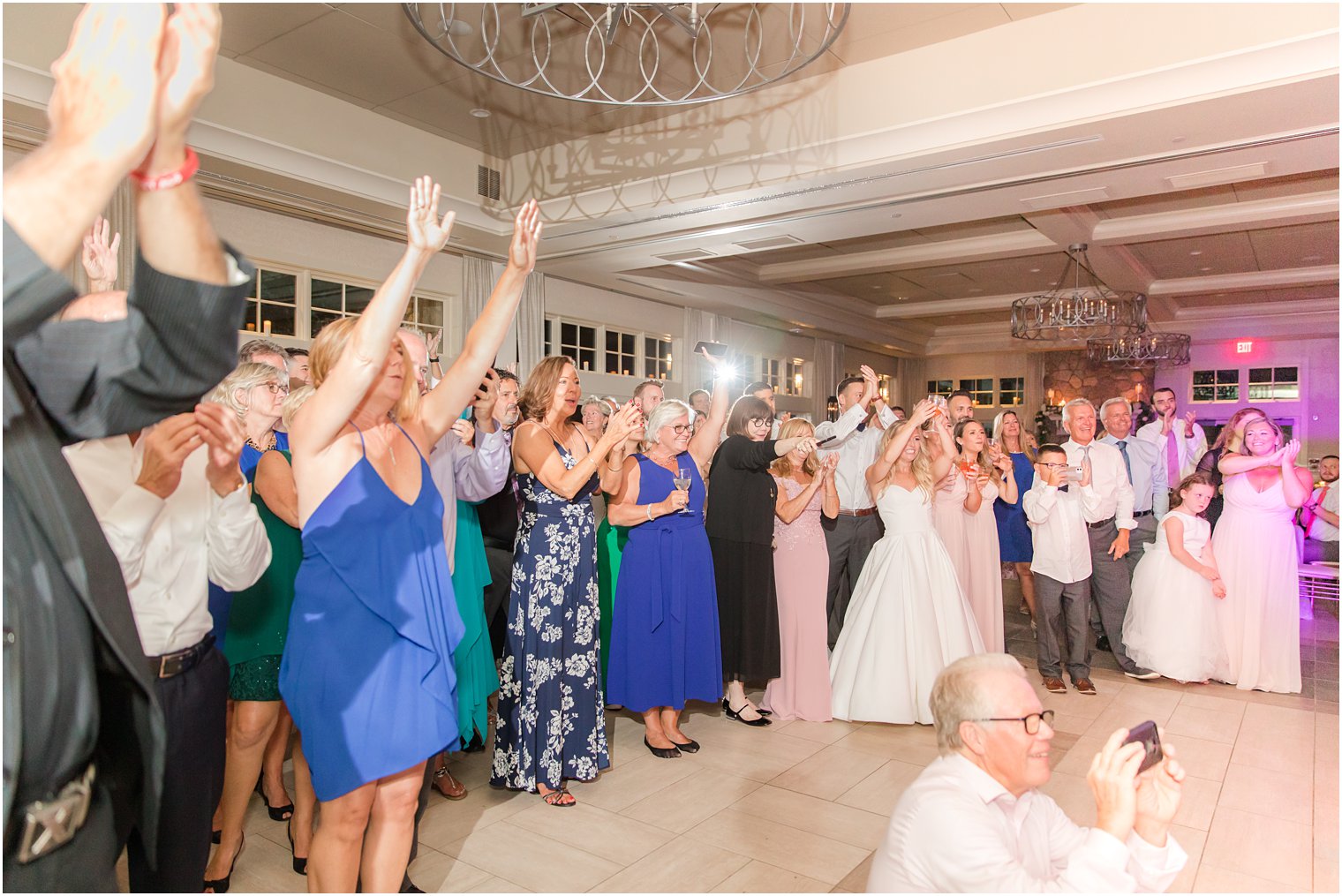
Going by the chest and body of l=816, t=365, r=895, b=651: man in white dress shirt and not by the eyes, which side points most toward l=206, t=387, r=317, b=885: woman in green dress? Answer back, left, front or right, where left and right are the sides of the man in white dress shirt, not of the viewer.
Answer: right

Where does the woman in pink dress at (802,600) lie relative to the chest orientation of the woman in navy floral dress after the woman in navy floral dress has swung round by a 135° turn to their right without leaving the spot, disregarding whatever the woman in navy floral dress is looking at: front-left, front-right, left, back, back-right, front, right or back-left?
back-right

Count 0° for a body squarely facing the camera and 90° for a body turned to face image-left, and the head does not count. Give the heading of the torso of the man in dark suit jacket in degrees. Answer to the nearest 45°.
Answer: approximately 315°

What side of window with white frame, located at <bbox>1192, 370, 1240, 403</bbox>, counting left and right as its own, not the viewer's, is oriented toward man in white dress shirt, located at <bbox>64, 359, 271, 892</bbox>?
front

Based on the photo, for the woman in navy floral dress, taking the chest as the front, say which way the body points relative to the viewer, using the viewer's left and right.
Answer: facing the viewer and to the right of the viewer

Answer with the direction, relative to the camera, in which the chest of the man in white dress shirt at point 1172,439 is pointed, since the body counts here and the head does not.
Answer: toward the camera

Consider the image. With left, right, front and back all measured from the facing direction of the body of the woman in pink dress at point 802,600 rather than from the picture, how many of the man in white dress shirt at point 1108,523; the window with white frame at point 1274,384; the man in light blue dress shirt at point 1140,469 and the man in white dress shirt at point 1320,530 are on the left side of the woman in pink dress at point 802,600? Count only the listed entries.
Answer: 4

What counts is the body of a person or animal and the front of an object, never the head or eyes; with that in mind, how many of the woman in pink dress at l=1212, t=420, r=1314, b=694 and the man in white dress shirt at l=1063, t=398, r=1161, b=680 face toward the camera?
2

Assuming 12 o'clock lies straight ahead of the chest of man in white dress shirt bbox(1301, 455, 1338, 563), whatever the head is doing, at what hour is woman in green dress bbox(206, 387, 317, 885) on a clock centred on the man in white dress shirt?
The woman in green dress is roughly at 11 o'clock from the man in white dress shirt.

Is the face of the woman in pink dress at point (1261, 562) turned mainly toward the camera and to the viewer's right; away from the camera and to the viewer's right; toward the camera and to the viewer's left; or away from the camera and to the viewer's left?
toward the camera and to the viewer's left

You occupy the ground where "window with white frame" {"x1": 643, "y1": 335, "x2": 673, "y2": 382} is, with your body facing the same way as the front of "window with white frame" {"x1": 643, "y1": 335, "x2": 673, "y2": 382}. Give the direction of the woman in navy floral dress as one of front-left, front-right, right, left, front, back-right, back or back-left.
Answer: front-right

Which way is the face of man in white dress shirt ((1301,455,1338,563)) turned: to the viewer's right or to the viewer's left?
to the viewer's left

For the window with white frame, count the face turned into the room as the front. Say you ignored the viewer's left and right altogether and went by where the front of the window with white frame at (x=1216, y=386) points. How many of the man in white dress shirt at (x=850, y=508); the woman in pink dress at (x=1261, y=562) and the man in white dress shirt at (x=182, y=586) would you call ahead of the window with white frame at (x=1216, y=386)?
3
